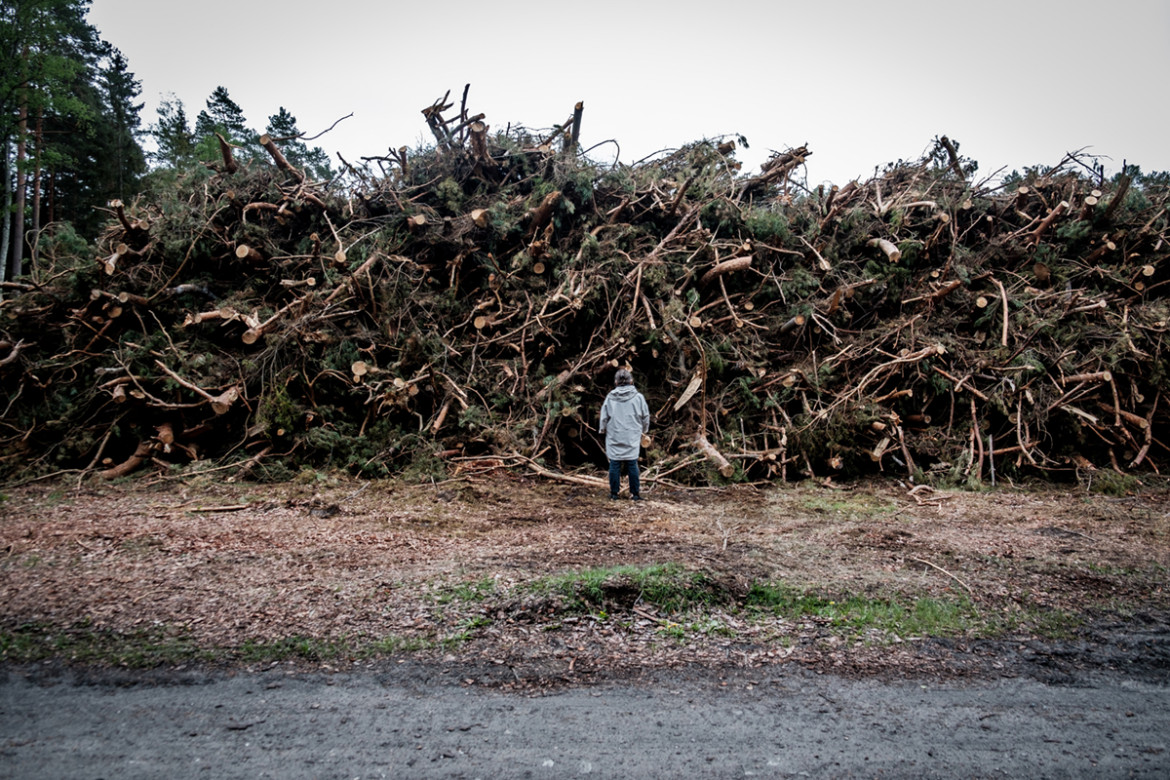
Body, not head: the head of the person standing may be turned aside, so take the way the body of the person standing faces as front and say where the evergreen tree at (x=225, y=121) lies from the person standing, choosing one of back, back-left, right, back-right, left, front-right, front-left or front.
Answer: front-left

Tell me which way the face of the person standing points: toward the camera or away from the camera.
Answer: away from the camera

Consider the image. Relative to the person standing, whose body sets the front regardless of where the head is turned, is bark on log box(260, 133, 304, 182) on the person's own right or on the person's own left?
on the person's own left

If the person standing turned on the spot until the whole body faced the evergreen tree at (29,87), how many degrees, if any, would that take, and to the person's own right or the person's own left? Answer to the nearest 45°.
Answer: approximately 45° to the person's own left

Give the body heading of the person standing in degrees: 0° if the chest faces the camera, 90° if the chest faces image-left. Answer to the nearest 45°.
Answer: approximately 180°
